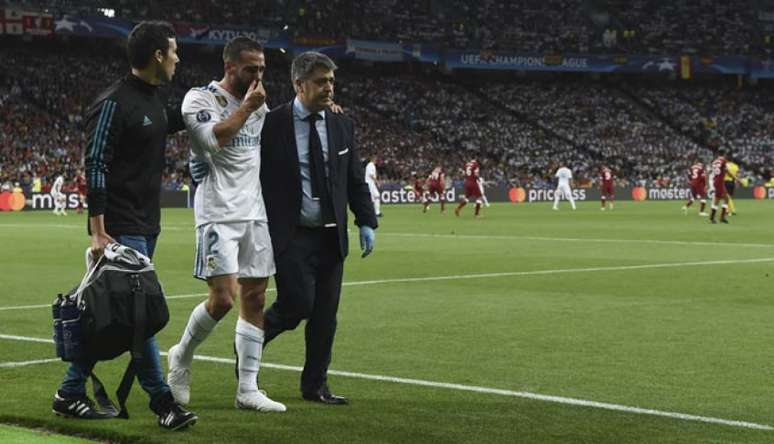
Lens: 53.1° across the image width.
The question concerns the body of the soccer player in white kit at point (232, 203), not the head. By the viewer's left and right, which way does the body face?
facing the viewer and to the right of the viewer

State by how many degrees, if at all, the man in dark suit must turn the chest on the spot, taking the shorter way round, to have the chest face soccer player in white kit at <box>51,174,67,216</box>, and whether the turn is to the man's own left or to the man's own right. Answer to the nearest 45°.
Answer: approximately 135° to the man's own left

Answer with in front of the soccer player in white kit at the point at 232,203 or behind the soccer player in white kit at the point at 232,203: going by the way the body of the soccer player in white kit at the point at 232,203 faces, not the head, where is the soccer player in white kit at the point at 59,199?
behind

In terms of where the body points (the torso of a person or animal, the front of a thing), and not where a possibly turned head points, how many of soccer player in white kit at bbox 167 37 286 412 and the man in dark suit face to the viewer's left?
0

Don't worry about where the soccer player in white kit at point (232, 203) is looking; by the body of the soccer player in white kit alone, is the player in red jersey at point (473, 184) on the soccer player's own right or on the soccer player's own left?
on the soccer player's own left

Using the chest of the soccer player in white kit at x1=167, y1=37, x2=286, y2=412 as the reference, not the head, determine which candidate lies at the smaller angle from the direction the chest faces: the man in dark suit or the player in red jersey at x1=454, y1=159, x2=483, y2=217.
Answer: the man in dark suit
